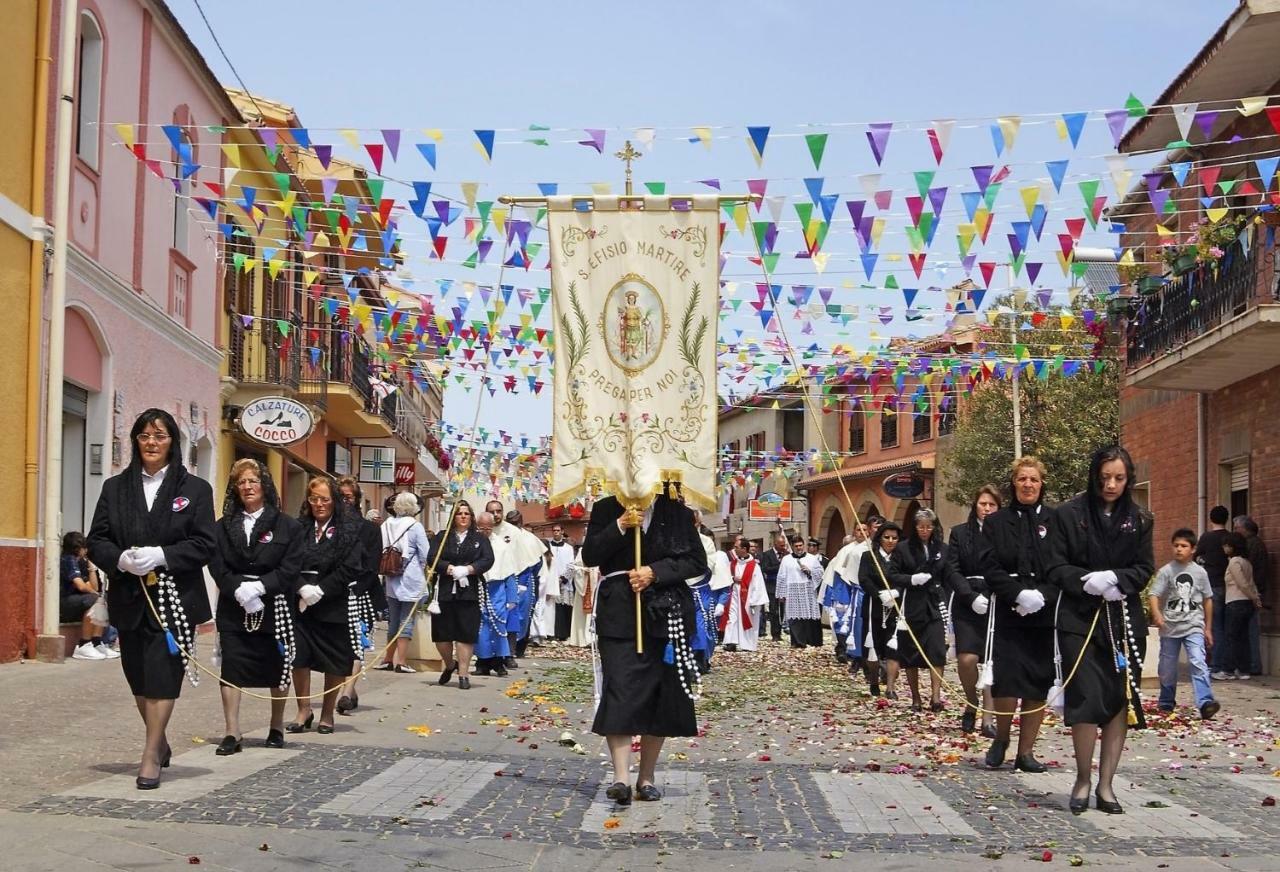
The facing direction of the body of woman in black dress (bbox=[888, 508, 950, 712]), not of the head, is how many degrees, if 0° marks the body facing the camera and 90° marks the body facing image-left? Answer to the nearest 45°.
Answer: approximately 0°

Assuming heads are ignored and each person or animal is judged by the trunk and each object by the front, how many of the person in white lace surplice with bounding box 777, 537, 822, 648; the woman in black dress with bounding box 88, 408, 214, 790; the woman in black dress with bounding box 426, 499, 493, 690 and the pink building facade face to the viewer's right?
1

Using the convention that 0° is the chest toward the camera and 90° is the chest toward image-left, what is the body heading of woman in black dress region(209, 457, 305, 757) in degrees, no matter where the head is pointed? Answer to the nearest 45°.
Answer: approximately 0°

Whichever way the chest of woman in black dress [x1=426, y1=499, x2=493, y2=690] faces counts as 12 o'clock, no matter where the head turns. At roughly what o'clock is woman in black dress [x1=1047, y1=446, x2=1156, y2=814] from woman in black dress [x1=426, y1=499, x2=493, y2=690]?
woman in black dress [x1=1047, y1=446, x2=1156, y2=814] is roughly at 11 o'clock from woman in black dress [x1=426, y1=499, x2=493, y2=690].

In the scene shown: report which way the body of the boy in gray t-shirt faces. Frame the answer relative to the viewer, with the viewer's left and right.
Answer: facing the viewer

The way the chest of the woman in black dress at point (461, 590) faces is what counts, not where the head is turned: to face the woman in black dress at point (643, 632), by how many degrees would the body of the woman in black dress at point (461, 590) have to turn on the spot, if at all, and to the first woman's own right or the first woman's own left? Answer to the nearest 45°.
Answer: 0° — they already face them

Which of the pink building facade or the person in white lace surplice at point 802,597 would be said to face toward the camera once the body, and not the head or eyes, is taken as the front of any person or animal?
the person in white lace surplice

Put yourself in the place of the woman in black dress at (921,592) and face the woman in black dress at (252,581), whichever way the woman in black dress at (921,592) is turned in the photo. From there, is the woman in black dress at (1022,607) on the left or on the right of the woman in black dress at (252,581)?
left

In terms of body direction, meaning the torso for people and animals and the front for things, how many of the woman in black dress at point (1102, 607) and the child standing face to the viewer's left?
1

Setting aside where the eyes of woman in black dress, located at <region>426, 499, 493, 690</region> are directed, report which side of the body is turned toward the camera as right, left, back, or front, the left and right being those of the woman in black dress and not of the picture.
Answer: front

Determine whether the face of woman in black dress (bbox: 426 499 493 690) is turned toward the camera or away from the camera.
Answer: toward the camera

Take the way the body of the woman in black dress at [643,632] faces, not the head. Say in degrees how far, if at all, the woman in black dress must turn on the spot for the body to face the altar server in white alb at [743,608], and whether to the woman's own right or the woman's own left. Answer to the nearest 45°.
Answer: approximately 180°
